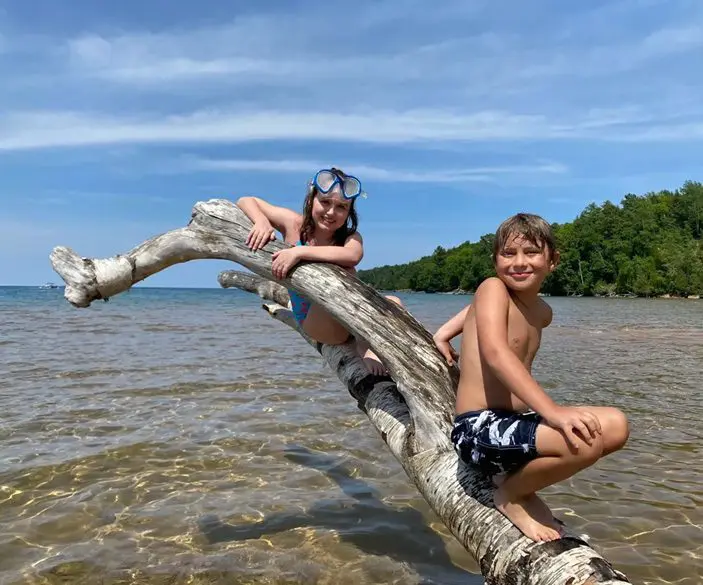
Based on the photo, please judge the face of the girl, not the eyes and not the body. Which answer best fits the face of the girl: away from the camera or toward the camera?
toward the camera

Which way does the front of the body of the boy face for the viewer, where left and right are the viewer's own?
facing the viewer and to the right of the viewer

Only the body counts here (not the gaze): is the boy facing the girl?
no
